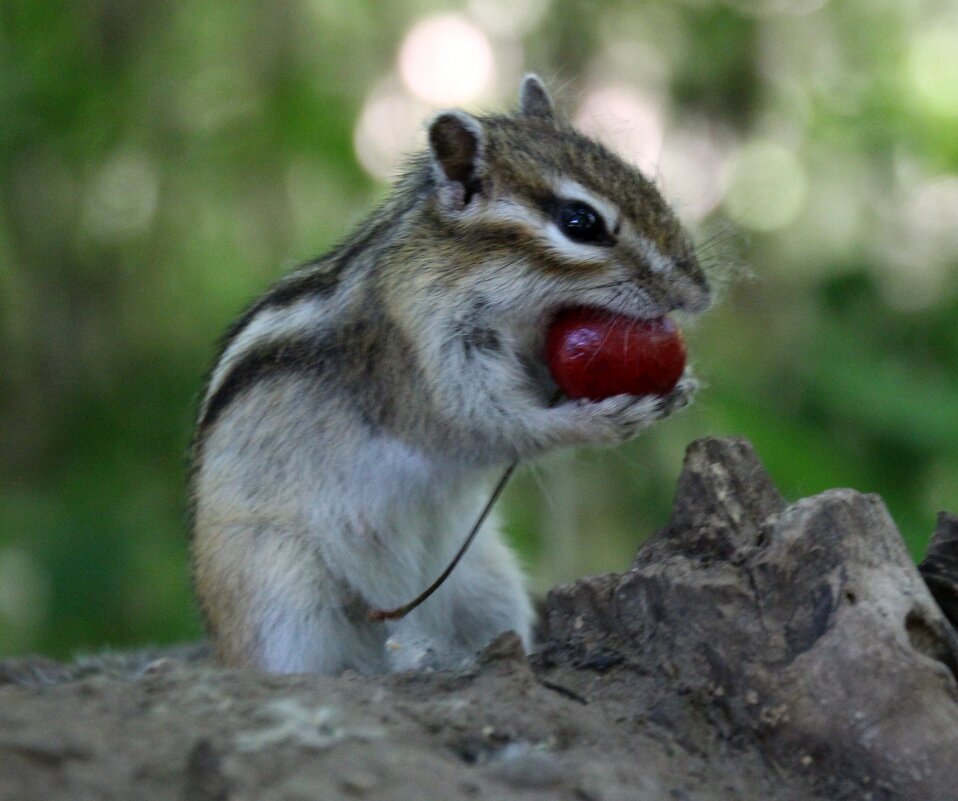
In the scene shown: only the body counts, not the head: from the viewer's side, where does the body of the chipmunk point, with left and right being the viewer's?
facing to the right of the viewer
